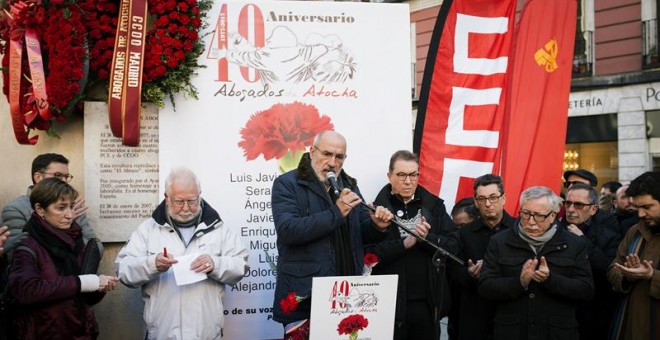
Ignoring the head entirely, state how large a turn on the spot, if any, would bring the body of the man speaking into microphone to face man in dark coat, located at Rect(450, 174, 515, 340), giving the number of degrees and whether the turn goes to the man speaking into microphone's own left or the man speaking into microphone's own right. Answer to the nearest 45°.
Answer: approximately 90° to the man speaking into microphone's own left

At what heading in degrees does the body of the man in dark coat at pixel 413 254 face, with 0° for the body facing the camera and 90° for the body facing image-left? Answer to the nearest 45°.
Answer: approximately 0°

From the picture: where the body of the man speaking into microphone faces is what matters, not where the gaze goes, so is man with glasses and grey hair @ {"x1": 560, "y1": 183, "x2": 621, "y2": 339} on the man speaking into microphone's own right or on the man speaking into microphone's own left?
on the man speaking into microphone's own left

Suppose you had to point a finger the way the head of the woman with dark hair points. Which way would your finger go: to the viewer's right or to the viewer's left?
to the viewer's right
